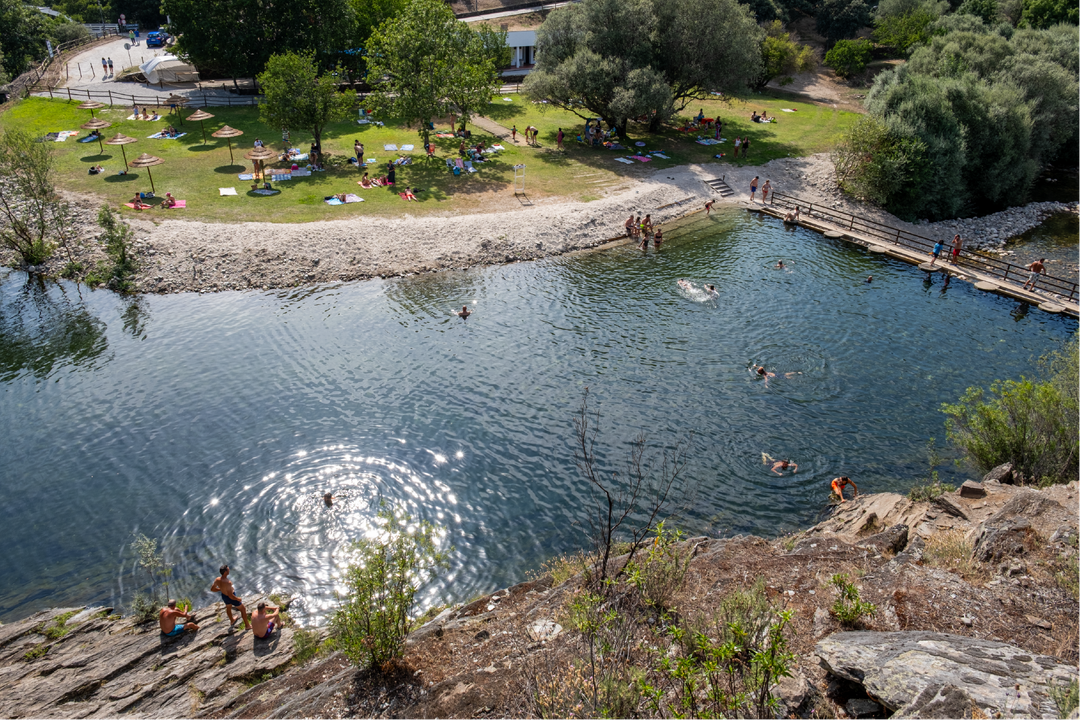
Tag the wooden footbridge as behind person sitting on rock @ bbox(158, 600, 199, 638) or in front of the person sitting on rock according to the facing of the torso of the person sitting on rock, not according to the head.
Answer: in front

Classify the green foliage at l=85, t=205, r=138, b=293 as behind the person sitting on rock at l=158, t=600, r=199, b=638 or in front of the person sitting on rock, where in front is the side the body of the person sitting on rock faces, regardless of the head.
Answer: in front

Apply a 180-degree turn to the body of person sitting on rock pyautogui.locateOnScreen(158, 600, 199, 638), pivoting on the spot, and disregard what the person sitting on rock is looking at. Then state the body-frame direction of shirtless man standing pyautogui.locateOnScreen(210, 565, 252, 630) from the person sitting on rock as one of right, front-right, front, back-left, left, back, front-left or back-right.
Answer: back-left

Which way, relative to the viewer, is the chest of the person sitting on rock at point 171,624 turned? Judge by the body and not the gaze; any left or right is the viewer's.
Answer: facing away from the viewer and to the right of the viewer

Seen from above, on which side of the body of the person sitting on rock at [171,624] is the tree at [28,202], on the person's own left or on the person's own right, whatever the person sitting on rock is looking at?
on the person's own left

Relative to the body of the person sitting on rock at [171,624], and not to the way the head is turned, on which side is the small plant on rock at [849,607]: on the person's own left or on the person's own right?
on the person's own right

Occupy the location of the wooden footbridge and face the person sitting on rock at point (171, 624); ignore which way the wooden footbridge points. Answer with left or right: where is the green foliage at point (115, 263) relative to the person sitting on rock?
right

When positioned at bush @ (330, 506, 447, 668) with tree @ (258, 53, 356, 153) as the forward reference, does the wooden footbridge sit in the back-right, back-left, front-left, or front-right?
front-right

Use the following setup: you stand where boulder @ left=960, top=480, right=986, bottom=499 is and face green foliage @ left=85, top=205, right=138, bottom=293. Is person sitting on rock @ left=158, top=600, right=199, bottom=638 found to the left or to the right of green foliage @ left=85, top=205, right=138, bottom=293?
left

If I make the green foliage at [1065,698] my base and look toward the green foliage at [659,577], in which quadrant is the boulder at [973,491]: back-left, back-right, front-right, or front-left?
front-right

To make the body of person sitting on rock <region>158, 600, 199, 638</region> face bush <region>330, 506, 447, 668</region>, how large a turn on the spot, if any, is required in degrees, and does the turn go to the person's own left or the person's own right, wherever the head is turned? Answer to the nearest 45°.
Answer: approximately 90° to the person's own right

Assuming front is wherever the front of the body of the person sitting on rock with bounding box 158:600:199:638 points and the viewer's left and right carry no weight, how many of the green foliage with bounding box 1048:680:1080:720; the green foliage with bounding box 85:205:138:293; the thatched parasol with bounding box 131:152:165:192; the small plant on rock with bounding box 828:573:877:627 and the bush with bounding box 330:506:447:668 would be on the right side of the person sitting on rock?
3

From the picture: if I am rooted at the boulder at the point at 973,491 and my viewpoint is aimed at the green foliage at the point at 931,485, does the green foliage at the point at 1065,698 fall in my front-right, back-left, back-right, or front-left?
back-left

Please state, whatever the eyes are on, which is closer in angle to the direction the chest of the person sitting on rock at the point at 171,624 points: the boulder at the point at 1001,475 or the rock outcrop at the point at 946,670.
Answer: the boulder

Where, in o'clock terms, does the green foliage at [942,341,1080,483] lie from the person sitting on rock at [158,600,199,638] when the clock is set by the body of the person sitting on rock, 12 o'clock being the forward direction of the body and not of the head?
The green foliage is roughly at 2 o'clock from the person sitting on rock.

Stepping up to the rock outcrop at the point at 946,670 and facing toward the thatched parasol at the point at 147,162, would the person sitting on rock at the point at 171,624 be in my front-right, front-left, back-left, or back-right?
front-left

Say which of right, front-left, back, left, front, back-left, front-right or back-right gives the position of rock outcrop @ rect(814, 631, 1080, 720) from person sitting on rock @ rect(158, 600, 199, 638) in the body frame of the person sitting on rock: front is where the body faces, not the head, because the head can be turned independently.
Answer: right
